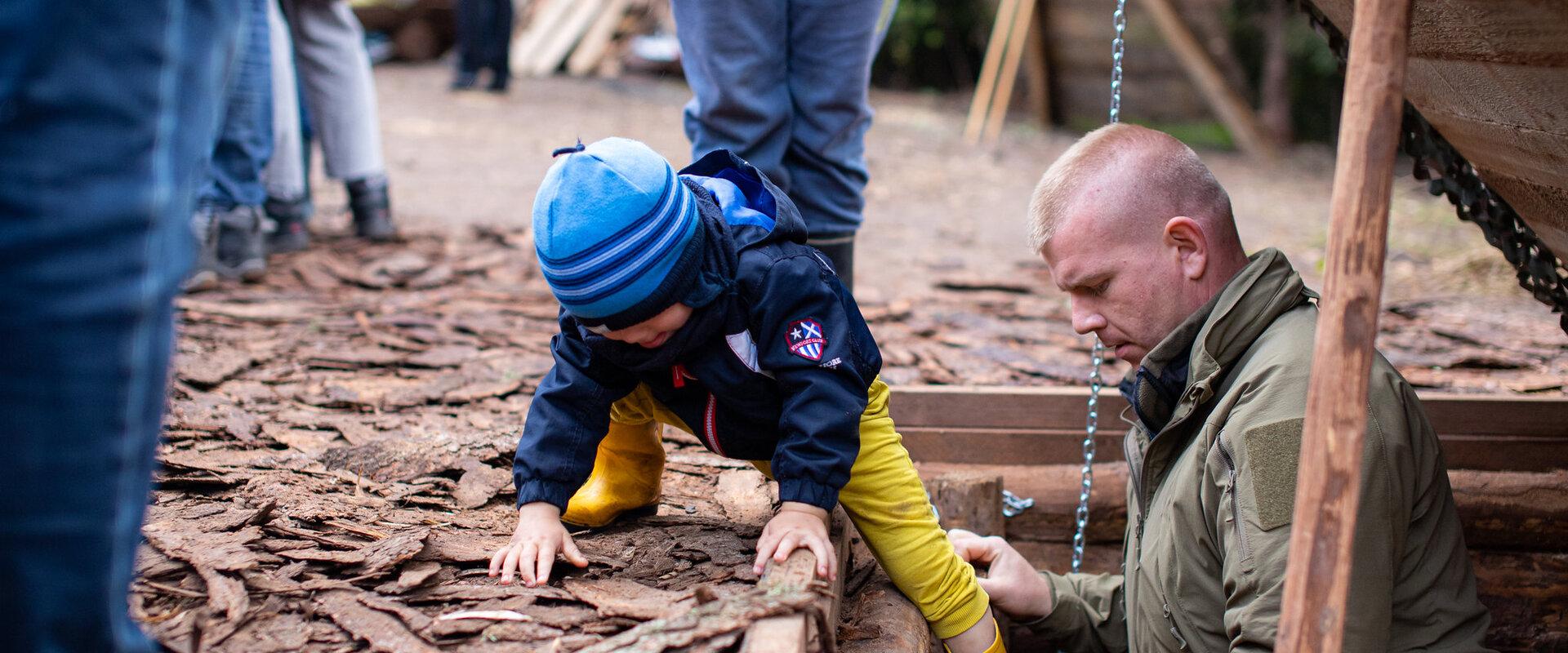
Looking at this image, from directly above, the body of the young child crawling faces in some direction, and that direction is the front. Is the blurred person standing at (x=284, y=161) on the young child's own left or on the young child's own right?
on the young child's own right

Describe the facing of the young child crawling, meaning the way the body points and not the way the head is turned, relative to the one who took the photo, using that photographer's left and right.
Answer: facing the viewer and to the left of the viewer

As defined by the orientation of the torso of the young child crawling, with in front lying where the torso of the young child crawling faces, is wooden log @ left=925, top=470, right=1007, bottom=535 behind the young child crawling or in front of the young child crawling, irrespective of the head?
behind

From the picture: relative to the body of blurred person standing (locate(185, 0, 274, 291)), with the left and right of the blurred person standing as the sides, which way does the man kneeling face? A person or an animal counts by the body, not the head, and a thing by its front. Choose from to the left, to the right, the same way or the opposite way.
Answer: to the right

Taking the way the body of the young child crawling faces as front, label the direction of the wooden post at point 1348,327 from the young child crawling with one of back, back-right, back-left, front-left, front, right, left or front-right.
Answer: left

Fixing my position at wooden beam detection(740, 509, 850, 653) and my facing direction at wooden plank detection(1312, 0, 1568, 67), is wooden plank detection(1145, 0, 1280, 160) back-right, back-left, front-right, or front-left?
front-left

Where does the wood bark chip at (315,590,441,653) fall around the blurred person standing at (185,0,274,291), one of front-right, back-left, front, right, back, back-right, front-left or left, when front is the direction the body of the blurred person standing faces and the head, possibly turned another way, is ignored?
front-left

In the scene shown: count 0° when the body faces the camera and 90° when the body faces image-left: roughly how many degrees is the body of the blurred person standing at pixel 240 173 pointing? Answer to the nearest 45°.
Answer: approximately 45°

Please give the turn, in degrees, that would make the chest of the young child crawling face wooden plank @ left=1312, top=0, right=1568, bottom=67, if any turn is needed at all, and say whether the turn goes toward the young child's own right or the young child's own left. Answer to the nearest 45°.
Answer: approximately 135° to the young child's own left

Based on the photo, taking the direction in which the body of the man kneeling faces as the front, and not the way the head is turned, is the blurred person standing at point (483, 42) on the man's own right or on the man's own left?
on the man's own right

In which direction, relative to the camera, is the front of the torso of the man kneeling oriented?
to the viewer's left
